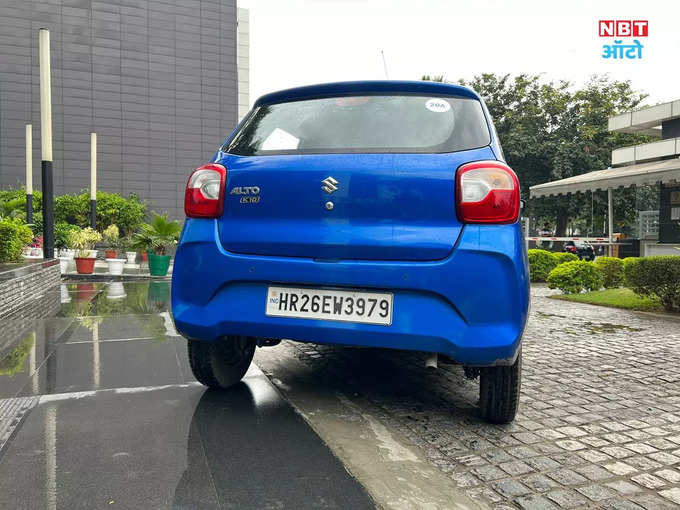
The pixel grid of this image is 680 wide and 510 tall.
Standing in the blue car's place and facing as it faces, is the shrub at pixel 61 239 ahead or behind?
ahead

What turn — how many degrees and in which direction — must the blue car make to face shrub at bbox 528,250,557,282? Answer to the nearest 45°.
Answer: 0° — it already faces it

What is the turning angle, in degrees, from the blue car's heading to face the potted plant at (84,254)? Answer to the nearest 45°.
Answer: approximately 45° to its left

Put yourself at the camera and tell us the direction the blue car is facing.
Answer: facing away from the viewer

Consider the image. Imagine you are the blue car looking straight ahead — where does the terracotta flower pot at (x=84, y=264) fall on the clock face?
The terracotta flower pot is roughly at 11 o'clock from the blue car.

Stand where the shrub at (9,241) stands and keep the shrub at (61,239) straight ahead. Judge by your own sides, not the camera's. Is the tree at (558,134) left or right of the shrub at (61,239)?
right

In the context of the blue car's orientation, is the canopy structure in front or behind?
in front
